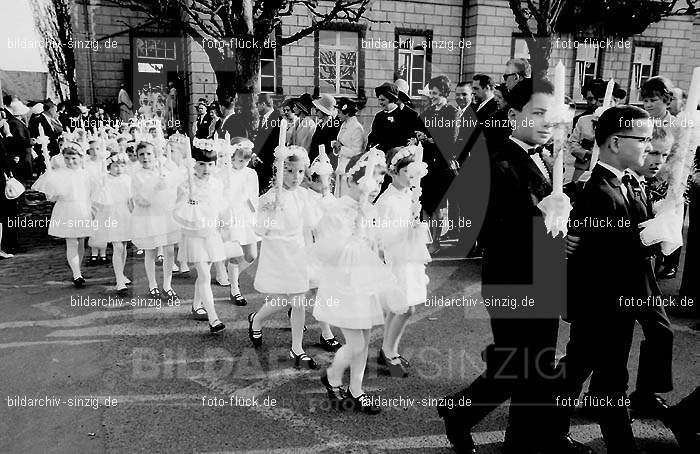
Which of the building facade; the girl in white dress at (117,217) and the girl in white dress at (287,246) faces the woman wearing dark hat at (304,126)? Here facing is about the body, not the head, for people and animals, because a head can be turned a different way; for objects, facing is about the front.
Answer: the building facade

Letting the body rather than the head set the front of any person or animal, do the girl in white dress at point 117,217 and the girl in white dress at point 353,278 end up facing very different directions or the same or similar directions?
same or similar directions

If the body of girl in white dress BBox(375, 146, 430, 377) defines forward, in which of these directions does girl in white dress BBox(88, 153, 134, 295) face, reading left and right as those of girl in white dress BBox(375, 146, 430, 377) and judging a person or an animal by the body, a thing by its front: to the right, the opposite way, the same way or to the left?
the same way

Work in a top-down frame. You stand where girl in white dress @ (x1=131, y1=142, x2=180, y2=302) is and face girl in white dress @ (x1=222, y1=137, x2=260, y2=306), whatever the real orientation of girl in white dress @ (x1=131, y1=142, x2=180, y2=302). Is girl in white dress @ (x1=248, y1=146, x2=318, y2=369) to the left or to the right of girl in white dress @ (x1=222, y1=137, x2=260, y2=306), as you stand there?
right

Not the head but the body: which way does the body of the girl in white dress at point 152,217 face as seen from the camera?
toward the camera

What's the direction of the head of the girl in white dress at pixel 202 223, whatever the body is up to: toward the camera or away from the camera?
toward the camera

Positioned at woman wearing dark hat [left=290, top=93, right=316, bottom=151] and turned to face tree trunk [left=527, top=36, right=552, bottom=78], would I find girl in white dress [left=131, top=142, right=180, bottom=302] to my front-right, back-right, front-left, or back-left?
back-right

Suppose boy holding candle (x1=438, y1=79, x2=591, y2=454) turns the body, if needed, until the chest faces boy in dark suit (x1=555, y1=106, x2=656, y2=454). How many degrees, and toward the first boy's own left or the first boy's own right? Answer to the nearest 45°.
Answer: approximately 45° to the first boy's own left

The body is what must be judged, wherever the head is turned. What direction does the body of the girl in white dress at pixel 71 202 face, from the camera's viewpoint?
toward the camera

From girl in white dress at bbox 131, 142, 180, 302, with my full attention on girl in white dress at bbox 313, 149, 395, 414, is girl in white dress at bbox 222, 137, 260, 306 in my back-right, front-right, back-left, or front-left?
front-left

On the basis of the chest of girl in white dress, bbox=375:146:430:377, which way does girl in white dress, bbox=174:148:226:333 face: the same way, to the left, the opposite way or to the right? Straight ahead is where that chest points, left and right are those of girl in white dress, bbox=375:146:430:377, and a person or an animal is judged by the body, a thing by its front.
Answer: the same way

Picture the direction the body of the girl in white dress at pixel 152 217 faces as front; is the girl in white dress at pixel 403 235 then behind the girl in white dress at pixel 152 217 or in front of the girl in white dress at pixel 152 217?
in front

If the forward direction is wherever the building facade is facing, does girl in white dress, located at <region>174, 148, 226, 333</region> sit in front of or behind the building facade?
in front
